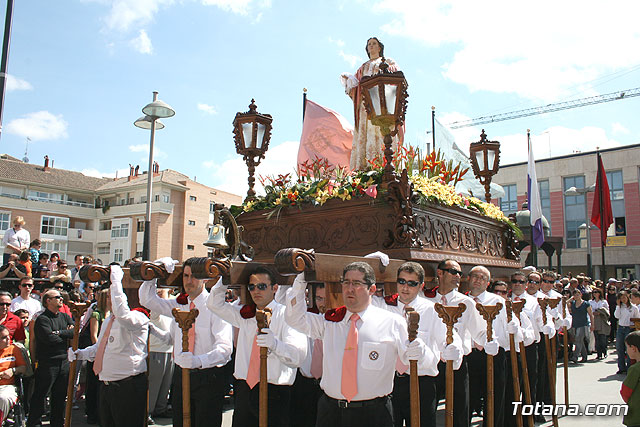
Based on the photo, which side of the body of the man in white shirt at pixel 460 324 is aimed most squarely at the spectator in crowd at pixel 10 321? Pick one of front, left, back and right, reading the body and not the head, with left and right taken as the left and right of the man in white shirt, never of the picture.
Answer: right

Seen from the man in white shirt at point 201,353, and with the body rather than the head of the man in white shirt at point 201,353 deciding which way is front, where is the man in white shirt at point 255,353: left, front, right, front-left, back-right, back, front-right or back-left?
left

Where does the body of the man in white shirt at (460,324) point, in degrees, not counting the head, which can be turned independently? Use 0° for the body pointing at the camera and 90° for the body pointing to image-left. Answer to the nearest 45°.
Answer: approximately 0°

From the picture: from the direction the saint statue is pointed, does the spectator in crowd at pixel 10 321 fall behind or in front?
in front

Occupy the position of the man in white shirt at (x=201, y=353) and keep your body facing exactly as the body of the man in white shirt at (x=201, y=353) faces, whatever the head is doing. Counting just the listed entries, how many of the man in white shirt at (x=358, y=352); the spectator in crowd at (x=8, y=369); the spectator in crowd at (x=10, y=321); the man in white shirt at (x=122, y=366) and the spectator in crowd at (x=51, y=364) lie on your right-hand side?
4

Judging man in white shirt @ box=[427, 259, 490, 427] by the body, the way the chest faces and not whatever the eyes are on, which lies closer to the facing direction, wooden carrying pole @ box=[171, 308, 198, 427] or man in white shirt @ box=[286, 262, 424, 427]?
the man in white shirt

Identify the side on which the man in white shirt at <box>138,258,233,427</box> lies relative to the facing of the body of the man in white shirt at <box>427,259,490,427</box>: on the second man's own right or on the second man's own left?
on the second man's own right

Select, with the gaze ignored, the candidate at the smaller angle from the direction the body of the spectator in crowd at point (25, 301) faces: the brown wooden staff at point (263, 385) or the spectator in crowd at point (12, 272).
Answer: the brown wooden staff

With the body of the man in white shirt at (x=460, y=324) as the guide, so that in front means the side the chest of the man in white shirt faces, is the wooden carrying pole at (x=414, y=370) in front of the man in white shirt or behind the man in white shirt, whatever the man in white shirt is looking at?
in front

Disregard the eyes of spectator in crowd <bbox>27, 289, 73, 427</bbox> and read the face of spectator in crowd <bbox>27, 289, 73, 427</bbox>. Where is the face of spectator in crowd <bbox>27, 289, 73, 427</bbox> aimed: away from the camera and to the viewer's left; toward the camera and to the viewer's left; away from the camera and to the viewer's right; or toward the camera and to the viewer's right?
toward the camera and to the viewer's right

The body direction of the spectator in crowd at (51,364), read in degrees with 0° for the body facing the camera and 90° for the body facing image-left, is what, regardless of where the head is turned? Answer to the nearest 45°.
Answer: approximately 315°

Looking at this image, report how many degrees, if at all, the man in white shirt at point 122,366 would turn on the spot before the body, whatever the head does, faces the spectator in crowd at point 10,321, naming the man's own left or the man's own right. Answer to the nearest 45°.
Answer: approximately 90° to the man's own right

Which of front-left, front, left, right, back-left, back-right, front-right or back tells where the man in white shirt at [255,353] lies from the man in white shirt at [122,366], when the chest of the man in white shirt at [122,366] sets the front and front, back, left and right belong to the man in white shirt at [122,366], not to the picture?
left

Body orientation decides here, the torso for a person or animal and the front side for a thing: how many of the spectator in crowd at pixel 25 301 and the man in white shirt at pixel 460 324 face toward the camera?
2
